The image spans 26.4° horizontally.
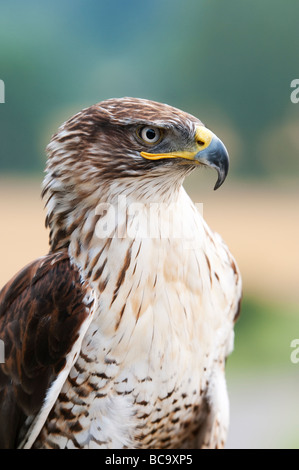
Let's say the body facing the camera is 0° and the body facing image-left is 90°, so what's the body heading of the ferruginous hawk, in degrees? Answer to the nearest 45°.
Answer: approximately 315°
